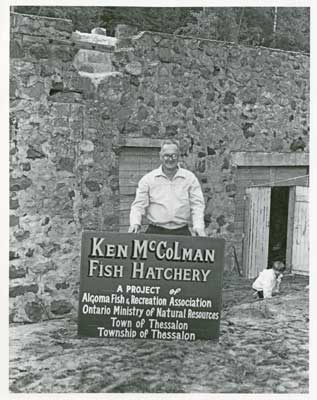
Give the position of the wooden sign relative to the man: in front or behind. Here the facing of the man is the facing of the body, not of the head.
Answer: in front

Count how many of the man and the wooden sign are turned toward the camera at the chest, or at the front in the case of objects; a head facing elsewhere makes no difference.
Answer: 2

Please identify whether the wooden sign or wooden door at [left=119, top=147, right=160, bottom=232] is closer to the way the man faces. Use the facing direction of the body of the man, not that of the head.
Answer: the wooden sign

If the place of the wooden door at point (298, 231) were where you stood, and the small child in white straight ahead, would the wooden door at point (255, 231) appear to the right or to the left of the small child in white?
right

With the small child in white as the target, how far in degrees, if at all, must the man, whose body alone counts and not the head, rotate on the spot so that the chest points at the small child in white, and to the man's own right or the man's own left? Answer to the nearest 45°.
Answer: approximately 135° to the man's own left

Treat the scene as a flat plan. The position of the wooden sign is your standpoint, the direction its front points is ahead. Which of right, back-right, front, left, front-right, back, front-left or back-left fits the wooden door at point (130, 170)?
back

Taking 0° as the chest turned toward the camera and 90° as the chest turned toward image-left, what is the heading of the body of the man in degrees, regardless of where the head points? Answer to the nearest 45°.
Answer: approximately 0°

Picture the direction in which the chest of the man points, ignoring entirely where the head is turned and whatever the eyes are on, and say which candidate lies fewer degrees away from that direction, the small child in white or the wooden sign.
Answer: the wooden sign
